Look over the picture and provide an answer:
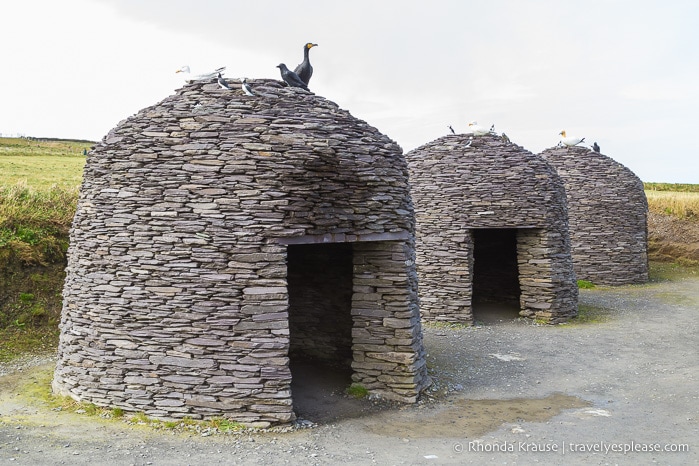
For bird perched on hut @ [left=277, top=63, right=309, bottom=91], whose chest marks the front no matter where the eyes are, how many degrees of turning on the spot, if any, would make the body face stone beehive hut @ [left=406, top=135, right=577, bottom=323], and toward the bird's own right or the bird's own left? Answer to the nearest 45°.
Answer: approximately 135° to the bird's own right

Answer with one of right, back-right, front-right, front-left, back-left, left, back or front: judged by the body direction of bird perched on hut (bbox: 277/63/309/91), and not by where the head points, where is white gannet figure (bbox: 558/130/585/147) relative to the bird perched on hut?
back-right

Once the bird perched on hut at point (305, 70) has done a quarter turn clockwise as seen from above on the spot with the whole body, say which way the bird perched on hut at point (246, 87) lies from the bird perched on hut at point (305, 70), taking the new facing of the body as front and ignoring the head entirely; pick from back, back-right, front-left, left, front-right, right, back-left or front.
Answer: front-right

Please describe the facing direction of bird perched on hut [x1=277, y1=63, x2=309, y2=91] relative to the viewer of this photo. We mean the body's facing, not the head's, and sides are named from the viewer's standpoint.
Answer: facing to the left of the viewer

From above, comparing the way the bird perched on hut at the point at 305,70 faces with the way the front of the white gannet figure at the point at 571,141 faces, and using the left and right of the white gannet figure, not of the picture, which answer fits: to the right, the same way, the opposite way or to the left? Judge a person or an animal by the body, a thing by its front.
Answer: the opposite way

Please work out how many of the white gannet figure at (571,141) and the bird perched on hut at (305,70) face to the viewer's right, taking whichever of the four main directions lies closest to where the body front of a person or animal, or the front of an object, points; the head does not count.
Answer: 1

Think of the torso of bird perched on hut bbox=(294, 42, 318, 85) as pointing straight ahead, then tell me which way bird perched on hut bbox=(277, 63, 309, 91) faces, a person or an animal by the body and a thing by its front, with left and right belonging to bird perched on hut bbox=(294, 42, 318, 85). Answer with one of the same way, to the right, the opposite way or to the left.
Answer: the opposite way

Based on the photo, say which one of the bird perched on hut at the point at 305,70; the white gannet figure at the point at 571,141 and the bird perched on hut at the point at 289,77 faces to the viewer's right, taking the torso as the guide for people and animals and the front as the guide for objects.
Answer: the bird perched on hut at the point at 305,70

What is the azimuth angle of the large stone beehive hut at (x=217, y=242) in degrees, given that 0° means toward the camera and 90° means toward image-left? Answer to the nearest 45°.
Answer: approximately 315°

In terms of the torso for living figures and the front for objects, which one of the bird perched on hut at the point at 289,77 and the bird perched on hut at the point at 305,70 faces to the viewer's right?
the bird perched on hut at the point at 305,70

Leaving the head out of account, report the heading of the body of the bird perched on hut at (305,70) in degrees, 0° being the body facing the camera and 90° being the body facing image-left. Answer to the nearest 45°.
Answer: approximately 270°

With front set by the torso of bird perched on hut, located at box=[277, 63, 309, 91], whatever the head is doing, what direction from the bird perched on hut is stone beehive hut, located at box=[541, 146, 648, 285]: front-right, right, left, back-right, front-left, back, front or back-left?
back-right

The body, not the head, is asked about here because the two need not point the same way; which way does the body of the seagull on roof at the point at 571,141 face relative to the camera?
to the viewer's left
